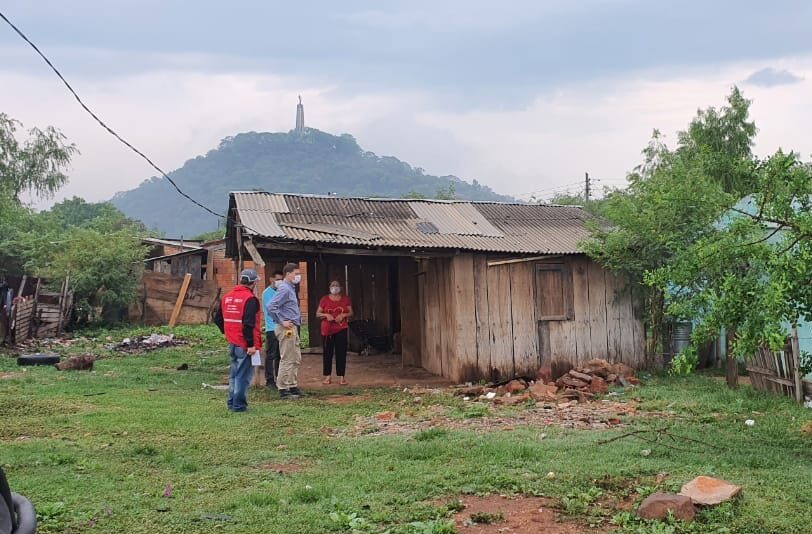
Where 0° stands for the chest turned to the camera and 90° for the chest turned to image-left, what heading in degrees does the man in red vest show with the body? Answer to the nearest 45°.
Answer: approximately 225°

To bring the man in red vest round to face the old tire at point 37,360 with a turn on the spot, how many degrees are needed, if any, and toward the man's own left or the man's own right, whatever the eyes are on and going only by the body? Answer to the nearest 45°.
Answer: approximately 90° to the man's own left

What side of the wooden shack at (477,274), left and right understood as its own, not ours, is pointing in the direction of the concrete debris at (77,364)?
right

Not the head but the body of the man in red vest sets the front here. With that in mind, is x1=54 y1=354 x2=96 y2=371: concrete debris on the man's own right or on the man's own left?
on the man's own left

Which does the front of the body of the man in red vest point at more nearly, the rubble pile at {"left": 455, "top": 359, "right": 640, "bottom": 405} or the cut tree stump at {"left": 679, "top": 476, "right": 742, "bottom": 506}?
the rubble pile

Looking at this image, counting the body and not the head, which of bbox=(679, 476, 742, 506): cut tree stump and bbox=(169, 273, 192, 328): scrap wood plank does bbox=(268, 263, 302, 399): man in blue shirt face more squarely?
the cut tree stump

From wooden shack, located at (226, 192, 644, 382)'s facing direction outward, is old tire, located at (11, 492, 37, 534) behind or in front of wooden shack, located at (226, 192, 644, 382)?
in front
